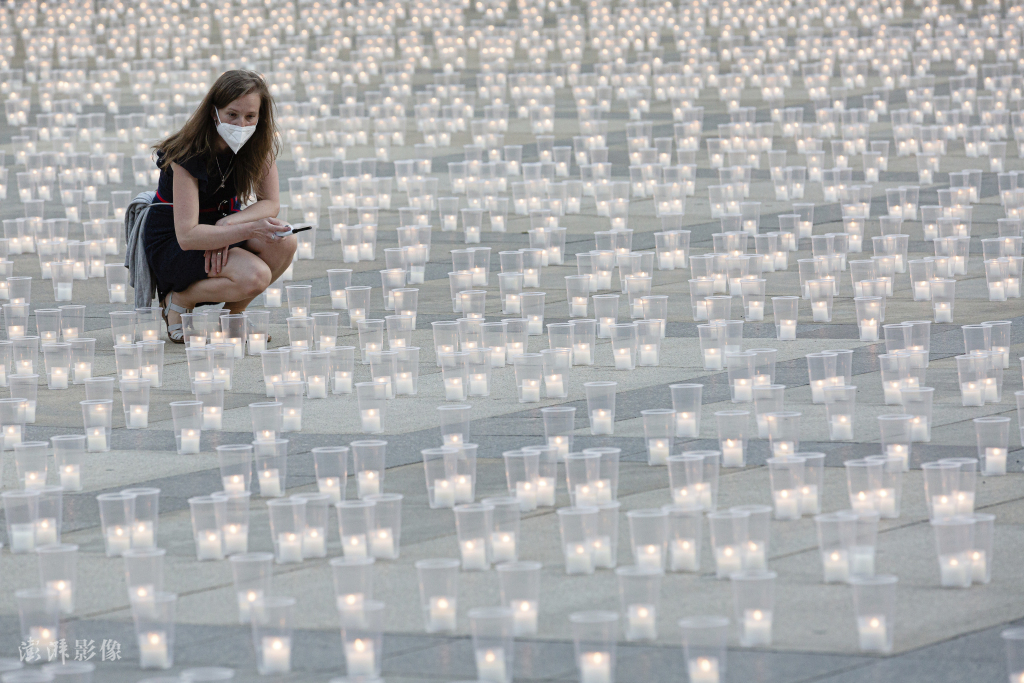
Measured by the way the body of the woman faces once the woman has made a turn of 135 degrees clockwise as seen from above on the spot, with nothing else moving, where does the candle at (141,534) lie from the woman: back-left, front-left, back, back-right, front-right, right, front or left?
left

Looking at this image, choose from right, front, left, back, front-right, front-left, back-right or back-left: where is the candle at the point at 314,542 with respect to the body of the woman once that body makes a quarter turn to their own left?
back-right

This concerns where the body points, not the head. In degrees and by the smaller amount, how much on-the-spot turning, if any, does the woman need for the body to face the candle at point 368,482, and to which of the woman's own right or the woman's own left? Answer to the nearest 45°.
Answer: approximately 45° to the woman's own right

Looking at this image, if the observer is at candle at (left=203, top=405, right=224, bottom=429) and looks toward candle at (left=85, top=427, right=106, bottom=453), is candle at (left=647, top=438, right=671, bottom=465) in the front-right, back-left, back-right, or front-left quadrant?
back-left

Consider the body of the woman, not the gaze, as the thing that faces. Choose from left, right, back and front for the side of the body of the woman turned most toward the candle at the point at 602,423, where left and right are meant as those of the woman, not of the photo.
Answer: front

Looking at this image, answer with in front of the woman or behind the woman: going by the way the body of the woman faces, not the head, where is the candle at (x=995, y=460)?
in front

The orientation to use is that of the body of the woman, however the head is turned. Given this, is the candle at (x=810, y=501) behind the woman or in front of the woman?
in front

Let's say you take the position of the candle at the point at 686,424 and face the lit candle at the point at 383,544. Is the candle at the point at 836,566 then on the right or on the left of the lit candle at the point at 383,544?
left

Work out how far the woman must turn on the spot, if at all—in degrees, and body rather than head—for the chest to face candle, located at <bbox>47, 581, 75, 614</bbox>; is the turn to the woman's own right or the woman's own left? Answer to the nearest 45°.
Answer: approximately 45° to the woman's own right

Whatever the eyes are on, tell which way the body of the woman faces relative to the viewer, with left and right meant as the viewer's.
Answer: facing the viewer and to the right of the viewer

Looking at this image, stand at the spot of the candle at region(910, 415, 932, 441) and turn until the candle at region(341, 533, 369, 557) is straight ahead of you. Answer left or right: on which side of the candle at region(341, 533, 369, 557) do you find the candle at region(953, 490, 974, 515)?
left

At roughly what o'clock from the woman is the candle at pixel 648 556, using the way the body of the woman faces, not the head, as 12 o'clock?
The candle is roughly at 1 o'clock from the woman.

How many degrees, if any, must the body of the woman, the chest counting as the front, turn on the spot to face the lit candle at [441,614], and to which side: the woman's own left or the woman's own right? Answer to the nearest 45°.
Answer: approximately 45° to the woman's own right

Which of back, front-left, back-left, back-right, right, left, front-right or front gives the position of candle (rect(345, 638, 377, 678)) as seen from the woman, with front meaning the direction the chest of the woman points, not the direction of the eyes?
front-right

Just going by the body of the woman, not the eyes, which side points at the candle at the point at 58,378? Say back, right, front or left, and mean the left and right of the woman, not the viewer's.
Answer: right

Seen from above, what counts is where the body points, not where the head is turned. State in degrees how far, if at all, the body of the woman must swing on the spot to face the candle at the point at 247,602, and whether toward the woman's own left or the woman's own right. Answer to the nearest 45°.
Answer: approximately 45° to the woman's own right

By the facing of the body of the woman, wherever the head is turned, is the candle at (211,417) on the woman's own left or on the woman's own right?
on the woman's own right
